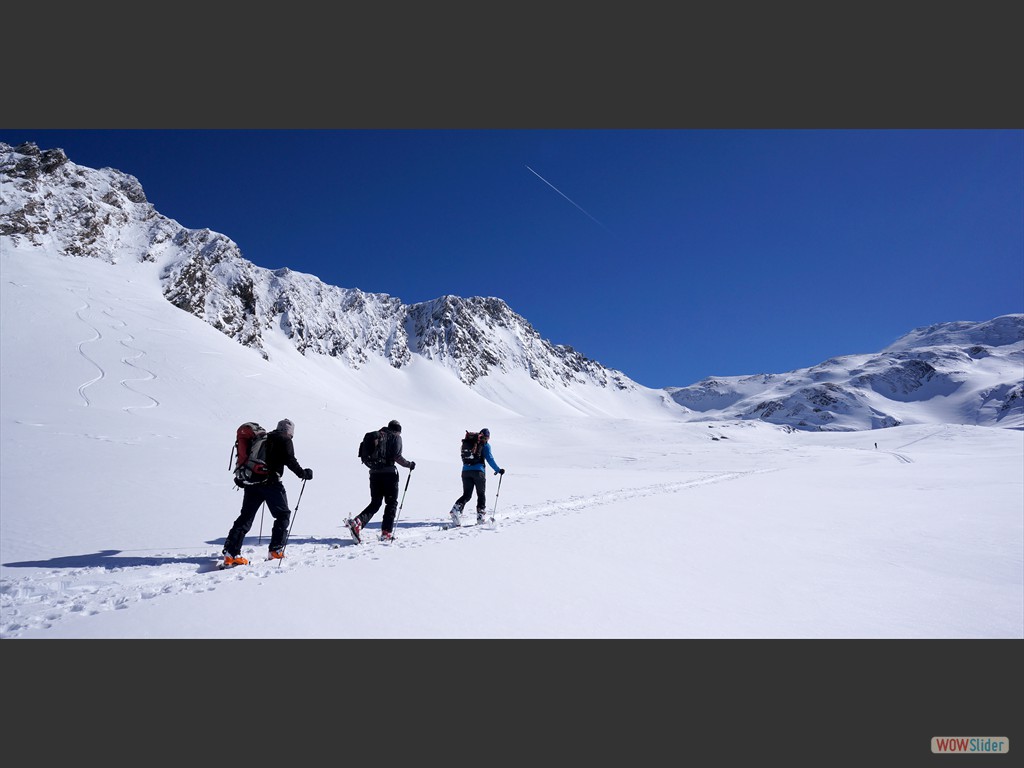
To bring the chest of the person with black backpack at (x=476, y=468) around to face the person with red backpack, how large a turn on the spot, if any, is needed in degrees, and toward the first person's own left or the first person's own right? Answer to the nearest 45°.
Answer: approximately 180°

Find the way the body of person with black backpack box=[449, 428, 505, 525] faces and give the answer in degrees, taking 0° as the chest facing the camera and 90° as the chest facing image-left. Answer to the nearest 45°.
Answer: approximately 225°

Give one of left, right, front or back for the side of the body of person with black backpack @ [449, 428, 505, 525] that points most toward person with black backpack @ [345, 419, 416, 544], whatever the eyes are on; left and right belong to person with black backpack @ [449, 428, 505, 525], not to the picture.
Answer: back
